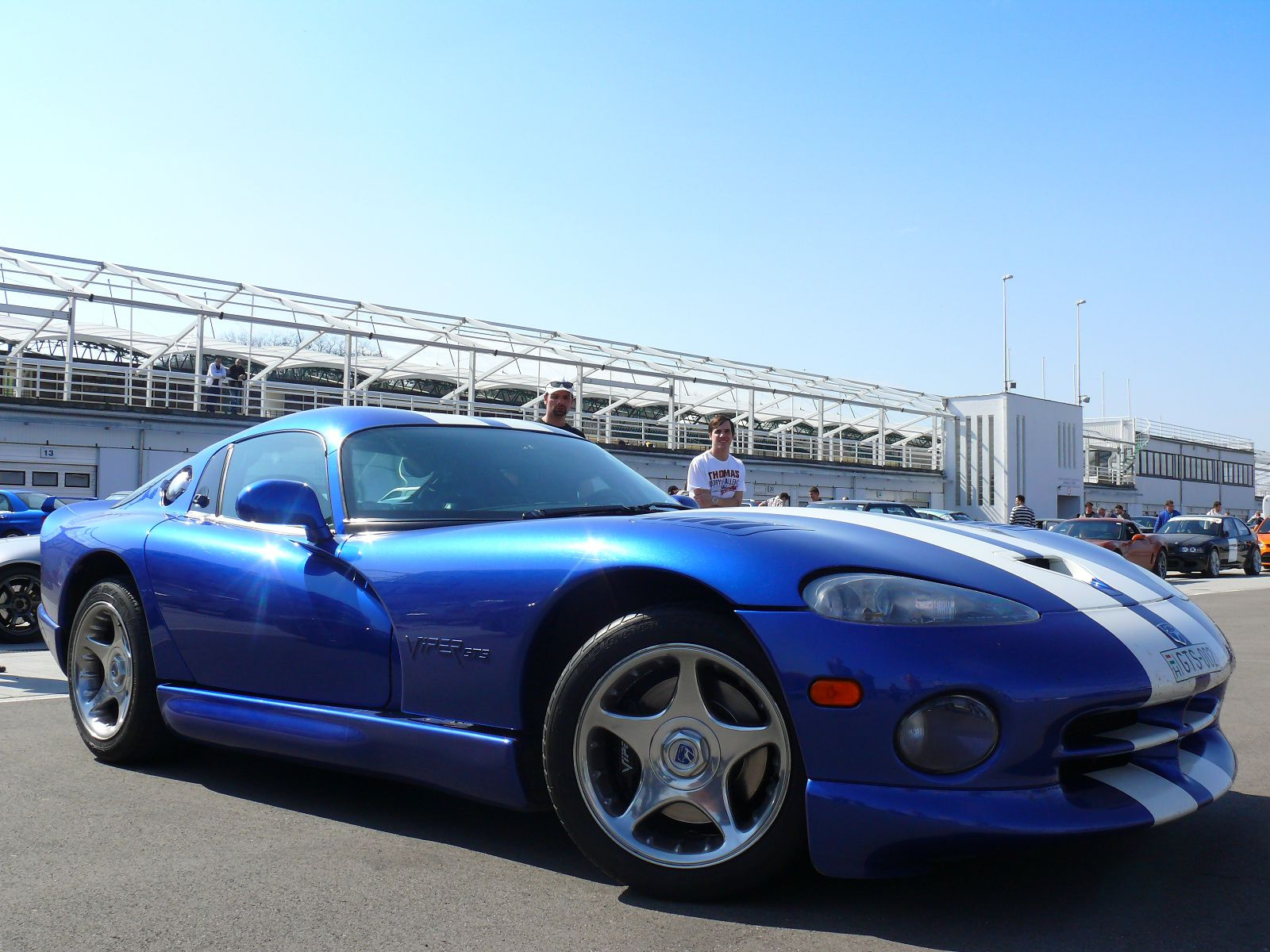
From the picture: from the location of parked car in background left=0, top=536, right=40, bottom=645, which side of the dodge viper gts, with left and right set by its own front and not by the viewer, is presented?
back

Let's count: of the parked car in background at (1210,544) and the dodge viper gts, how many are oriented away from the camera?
0

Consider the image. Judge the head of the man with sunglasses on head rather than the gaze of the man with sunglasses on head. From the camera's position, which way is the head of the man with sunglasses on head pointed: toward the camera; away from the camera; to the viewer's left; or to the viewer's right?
toward the camera

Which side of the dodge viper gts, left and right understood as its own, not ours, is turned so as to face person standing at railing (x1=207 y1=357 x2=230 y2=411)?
back

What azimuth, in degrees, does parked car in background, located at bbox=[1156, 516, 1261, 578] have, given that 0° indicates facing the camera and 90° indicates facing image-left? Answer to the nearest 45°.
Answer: approximately 45°

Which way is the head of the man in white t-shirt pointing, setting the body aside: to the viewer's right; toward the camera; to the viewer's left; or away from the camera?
toward the camera

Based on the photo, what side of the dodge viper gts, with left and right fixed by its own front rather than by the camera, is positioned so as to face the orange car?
left

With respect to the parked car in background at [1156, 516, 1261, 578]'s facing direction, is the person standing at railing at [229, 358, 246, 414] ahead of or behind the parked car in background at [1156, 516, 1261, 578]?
ahead

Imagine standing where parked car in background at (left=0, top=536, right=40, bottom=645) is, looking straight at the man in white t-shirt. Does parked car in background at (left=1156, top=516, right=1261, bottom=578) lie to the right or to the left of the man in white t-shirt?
left

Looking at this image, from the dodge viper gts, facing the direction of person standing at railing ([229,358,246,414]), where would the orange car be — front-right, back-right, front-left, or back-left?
front-right

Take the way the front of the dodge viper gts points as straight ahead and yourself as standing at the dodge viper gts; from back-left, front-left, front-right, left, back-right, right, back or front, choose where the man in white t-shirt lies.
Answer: back-left

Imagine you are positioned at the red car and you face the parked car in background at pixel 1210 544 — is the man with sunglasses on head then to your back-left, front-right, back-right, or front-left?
back-right

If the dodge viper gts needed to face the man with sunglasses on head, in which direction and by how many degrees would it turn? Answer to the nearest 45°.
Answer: approximately 135° to its left

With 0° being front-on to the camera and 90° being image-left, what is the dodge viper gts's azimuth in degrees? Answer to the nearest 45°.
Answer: approximately 315°

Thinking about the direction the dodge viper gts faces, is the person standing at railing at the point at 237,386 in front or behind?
behind
